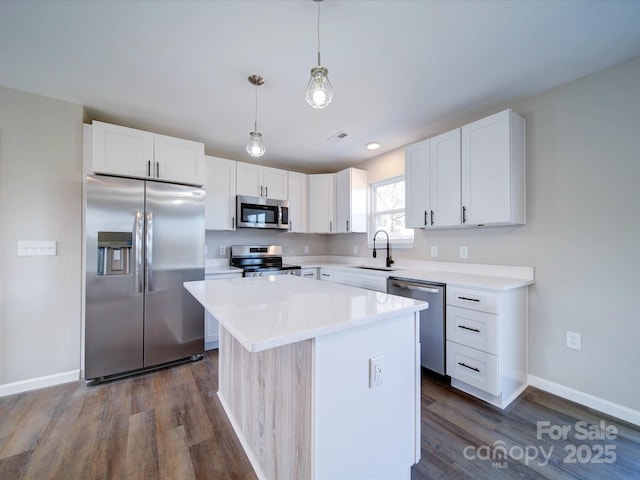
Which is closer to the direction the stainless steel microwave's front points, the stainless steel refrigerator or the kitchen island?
the kitchen island

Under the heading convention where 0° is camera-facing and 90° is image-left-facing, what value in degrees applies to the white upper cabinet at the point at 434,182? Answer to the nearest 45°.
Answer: approximately 45°

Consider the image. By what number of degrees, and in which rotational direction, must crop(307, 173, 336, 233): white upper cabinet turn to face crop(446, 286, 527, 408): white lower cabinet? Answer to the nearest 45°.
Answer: approximately 45° to its left

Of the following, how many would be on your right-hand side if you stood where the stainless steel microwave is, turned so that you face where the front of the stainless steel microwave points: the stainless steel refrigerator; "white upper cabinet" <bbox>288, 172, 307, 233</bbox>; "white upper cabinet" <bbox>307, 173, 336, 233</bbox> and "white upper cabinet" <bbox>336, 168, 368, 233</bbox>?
1

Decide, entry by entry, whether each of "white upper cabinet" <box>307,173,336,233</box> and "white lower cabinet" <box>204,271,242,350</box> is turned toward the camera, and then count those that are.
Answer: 2

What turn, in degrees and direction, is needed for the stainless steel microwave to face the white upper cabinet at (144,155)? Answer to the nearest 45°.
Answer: approximately 90° to its right

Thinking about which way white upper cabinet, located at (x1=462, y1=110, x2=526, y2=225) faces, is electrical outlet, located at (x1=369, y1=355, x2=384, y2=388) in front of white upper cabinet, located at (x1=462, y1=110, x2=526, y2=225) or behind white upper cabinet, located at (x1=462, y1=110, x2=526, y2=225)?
in front

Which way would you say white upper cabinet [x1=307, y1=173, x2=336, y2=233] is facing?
toward the camera

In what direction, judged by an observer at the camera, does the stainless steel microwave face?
facing the viewer and to the right of the viewer

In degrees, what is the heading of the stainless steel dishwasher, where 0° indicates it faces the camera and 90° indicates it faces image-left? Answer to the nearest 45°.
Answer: approximately 45°

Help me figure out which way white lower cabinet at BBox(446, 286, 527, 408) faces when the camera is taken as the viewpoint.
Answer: facing the viewer and to the left of the viewer
